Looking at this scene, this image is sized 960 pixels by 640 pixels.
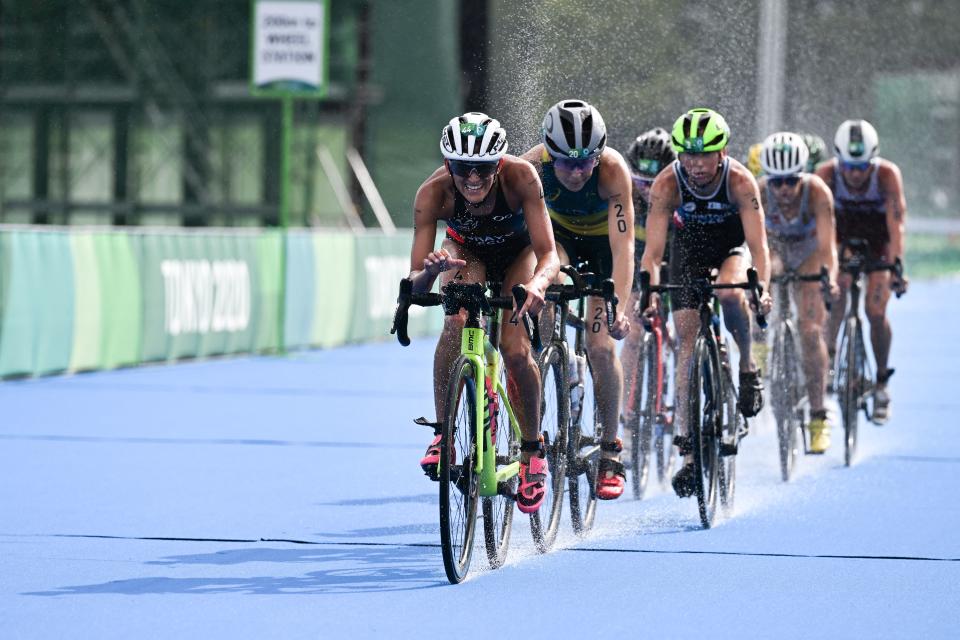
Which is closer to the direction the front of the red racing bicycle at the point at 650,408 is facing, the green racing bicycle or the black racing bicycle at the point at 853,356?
the green racing bicycle

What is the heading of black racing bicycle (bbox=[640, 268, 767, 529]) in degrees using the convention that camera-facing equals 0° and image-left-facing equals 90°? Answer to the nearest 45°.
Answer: approximately 0°

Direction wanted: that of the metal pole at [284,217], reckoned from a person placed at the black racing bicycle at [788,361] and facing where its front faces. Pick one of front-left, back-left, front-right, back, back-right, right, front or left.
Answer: back-right

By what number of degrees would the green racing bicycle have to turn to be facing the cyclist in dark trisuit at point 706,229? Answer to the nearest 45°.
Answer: approximately 135° to its left

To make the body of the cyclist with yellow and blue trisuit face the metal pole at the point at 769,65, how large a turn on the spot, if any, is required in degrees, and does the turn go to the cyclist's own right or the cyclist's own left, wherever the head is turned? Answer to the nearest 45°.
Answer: approximately 180°

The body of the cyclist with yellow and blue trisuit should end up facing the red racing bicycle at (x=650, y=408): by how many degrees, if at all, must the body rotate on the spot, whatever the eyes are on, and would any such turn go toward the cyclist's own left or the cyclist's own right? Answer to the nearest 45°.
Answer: approximately 180°
